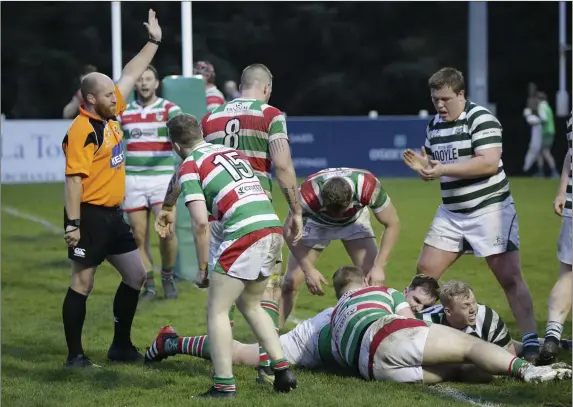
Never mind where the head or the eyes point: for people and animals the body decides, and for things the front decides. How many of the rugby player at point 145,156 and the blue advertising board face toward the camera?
2

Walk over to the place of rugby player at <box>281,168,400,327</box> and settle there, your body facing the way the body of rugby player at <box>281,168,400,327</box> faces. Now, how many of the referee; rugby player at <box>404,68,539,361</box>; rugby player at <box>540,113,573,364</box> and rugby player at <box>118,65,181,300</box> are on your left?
2

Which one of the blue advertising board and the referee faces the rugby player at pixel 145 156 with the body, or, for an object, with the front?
the blue advertising board

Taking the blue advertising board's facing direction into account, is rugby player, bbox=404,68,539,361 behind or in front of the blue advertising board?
in front

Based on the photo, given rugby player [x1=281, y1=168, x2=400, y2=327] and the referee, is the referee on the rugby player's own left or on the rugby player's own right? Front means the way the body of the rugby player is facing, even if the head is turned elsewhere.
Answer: on the rugby player's own right

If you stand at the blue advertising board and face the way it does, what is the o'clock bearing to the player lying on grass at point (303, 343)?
The player lying on grass is roughly at 12 o'clock from the blue advertising board.

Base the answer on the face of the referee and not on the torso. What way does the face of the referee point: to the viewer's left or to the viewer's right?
to the viewer's right

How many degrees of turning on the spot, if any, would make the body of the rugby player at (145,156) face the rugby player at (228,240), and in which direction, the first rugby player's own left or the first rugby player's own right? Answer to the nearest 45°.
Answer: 0° — they already face them

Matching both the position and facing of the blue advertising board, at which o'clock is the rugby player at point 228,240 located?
The rugby player is roughly at 12 o'clock from the blue advertising board.

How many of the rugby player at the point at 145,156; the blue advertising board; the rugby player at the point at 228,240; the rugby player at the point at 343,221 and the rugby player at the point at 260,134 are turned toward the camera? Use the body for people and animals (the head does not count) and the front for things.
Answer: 3
